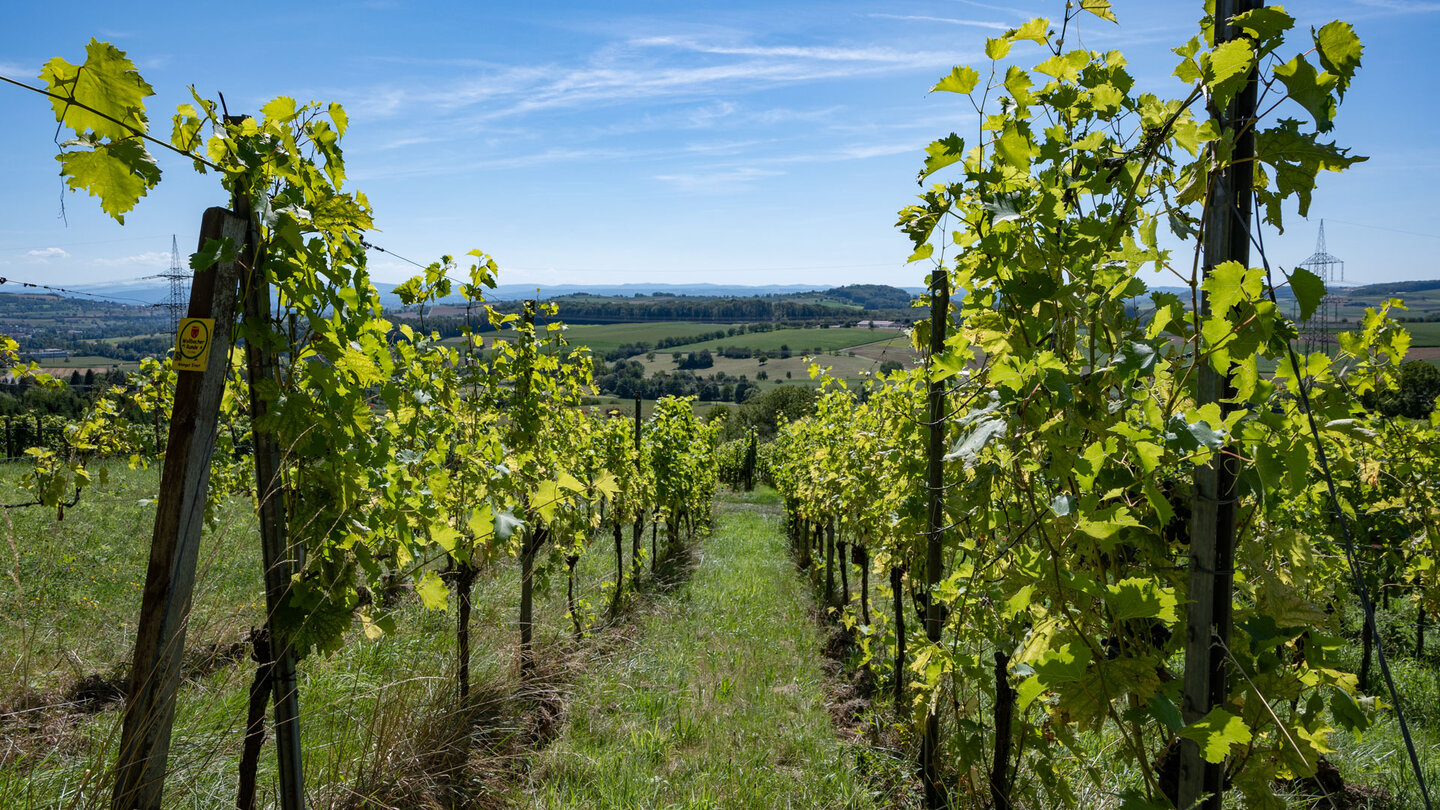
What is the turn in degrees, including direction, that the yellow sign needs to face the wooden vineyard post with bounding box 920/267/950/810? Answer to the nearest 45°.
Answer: approximately 90° to its left

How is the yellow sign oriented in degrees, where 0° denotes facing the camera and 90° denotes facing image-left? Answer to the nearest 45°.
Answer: approximately 0°

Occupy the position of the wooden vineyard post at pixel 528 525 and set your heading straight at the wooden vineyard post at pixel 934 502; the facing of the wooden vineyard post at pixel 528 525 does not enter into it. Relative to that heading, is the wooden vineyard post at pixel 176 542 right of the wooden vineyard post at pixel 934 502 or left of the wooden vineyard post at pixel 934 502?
right

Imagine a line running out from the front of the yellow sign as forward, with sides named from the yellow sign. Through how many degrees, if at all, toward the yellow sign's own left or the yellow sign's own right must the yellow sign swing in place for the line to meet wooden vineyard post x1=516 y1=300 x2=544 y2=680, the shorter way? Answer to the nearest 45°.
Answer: approximately 135° to the yellow sign's own left
